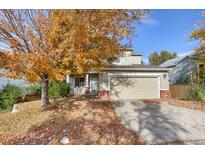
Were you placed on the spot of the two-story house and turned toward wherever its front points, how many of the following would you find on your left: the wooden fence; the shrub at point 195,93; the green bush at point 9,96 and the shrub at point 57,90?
2

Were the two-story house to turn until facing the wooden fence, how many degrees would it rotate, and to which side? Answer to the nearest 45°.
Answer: approximately 90° to its left

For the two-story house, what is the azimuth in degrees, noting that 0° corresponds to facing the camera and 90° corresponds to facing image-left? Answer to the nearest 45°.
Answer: approximately 0°

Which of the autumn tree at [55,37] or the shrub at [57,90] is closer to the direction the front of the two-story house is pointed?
the autumn tree

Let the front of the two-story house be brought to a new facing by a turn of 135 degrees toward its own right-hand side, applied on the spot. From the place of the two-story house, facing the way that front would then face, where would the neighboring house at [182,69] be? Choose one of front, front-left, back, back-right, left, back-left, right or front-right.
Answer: right

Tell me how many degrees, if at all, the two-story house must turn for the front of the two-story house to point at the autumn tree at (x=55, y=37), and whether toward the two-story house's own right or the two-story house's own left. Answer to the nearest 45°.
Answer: approximately 45° to the two-story house's own right

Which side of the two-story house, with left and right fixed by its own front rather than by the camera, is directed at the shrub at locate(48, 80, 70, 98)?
right

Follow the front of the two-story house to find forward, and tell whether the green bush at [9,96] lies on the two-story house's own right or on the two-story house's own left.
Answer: on the two-story house's own right

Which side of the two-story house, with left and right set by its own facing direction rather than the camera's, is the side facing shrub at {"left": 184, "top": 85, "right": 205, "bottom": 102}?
left

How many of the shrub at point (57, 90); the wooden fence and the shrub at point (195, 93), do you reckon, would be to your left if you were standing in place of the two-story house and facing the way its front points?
2
